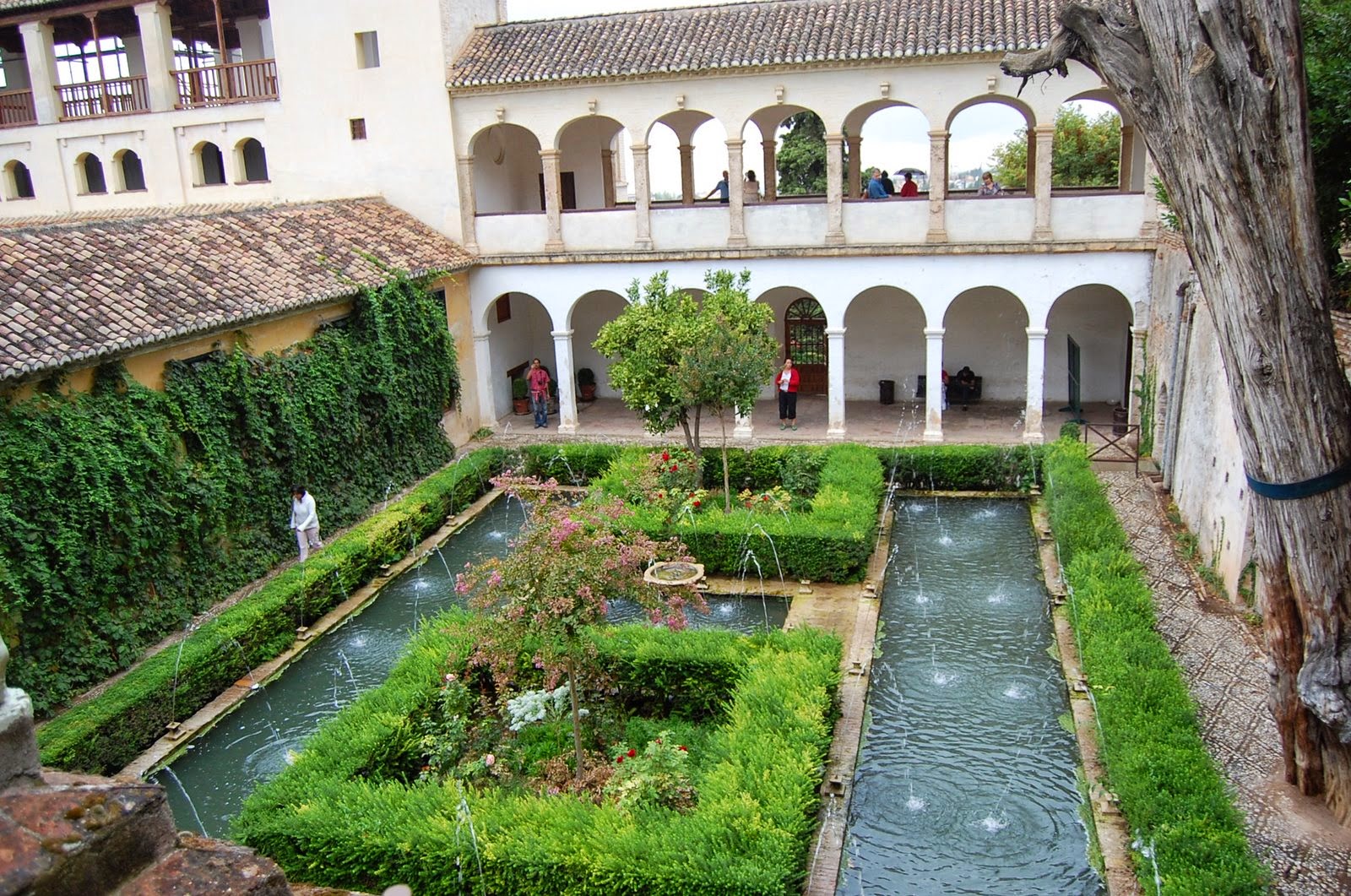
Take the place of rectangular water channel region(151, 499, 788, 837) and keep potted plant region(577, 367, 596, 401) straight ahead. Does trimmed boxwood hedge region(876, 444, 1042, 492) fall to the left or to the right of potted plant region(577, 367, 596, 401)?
right

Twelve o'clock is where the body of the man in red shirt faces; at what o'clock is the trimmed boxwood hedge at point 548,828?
The trimmed boxwood hedge is roughly at 12 o'clock from the man in red shirt.

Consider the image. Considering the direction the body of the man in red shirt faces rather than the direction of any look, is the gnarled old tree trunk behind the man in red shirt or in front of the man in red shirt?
in front

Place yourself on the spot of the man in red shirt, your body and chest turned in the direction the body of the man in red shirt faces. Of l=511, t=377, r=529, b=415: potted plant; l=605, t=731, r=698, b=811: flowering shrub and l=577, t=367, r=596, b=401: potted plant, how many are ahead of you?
1

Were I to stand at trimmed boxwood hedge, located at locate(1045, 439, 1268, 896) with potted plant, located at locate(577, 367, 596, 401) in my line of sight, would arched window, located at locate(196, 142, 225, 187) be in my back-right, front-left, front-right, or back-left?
front-left

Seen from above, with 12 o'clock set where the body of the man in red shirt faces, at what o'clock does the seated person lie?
The seated person is roughly at 9 o'clock from the man in red shirt.

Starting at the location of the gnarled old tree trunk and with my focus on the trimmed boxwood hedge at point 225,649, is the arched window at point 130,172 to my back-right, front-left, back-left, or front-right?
front-right

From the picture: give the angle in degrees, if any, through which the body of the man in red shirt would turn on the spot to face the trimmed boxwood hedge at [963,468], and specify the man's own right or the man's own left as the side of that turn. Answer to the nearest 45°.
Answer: approximately 45° to the man's own left

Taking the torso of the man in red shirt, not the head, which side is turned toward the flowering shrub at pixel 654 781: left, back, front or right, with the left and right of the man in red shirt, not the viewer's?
front

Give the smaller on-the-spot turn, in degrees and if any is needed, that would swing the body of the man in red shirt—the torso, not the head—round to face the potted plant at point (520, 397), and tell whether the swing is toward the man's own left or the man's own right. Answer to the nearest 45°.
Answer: approximately 180°

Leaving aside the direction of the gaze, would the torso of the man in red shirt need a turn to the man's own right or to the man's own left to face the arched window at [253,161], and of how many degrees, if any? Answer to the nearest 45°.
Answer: approximately 135° to the man's own right

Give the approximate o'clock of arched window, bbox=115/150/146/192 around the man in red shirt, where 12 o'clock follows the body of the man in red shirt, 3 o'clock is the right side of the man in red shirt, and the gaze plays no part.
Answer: The arched window is roughly at 4 o'clock from the man in red shirt.

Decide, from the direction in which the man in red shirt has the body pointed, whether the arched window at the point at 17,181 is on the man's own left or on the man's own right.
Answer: on the man's own right

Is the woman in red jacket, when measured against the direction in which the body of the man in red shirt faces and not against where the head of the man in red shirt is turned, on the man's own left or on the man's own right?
on the man's own left

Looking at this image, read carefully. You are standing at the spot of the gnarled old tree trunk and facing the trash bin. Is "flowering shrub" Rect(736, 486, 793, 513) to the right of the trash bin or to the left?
left

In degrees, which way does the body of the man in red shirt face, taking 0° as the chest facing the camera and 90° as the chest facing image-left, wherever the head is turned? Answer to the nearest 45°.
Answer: approximately 0°

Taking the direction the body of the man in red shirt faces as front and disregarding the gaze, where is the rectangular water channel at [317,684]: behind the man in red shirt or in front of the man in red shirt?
in front
